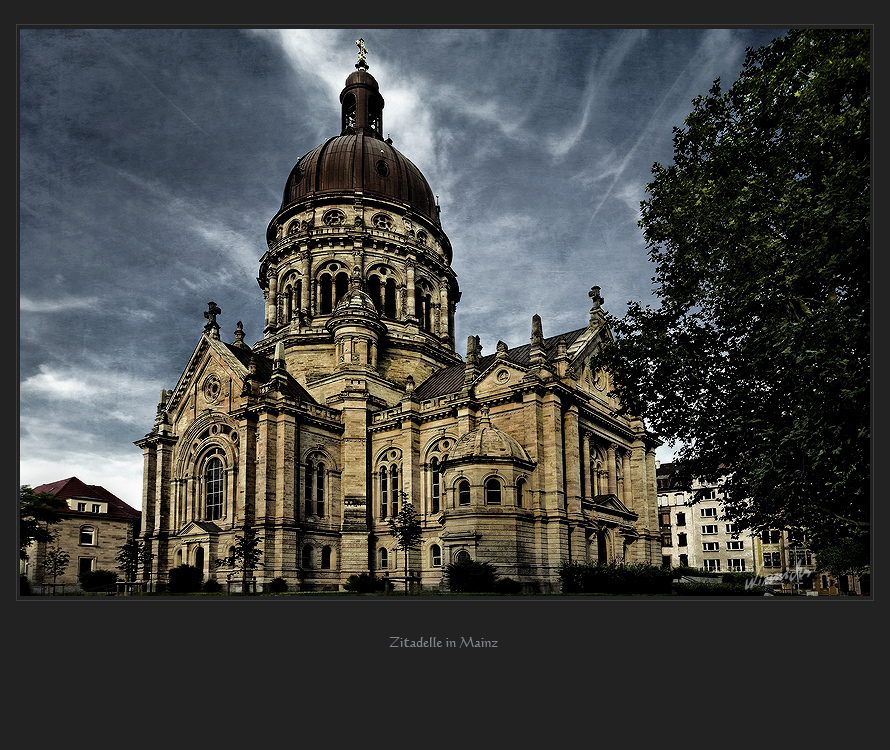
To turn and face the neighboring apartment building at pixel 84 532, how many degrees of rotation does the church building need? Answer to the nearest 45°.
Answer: approximately 90° to its right

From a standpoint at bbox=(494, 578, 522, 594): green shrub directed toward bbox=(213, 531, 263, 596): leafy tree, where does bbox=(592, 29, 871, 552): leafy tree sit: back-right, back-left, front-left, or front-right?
back-left

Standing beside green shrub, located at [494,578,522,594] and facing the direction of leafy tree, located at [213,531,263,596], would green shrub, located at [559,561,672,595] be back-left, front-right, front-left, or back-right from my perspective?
back-right

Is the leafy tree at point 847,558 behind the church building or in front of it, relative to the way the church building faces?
in front

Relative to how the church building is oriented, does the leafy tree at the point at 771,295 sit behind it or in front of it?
in front
